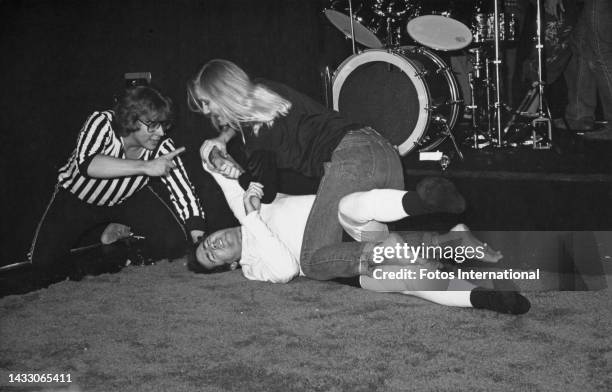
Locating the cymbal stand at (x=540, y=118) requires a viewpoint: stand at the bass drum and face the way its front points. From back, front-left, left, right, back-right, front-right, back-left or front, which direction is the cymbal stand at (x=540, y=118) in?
back-left

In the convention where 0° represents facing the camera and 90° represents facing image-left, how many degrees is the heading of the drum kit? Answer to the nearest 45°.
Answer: approximately 45°

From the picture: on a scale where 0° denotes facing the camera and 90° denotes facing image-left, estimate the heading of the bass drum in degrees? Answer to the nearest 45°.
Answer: approximately 45°

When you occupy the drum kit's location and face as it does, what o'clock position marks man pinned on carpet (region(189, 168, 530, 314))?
The man pinned on carpet is roughly at 11 o'clock from the drum kit.

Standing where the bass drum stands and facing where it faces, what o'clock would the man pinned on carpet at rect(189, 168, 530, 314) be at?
The man pinned on carpet is roughly at 11 o'clock from the bass drum.
